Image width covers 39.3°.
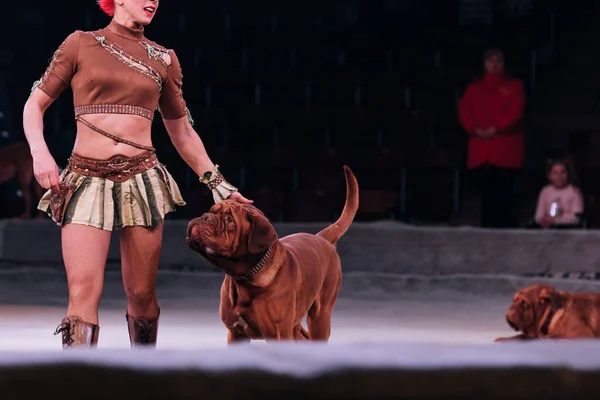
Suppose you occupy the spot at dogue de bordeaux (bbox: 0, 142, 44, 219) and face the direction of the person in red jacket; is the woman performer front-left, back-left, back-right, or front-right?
front-right

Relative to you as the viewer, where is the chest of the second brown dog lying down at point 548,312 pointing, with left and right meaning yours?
facing to the left of the viewer

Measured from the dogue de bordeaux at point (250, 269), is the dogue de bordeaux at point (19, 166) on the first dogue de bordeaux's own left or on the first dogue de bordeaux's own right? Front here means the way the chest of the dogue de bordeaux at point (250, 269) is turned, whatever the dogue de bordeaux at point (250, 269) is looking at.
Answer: on the first dogue de bordeaux's own right

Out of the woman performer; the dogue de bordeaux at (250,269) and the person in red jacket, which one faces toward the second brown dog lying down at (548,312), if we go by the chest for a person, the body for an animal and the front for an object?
the person in red jacket

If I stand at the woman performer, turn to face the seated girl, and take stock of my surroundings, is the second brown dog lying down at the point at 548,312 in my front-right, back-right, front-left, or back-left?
front-right

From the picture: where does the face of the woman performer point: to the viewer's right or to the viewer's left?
to the viewer's right

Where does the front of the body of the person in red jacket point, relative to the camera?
toward the camera

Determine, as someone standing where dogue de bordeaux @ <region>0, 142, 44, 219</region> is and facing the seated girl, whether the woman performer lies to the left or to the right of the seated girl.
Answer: right

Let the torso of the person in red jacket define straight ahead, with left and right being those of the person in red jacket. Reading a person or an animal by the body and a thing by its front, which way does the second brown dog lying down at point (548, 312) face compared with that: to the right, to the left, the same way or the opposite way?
to the right

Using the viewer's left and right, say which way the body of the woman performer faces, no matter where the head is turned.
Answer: facing the viewer

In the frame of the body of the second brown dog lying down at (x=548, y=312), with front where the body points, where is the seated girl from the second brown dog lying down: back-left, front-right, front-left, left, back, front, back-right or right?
right

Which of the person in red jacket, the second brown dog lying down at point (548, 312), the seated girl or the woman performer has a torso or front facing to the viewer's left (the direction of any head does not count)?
the second brown dog lying down
